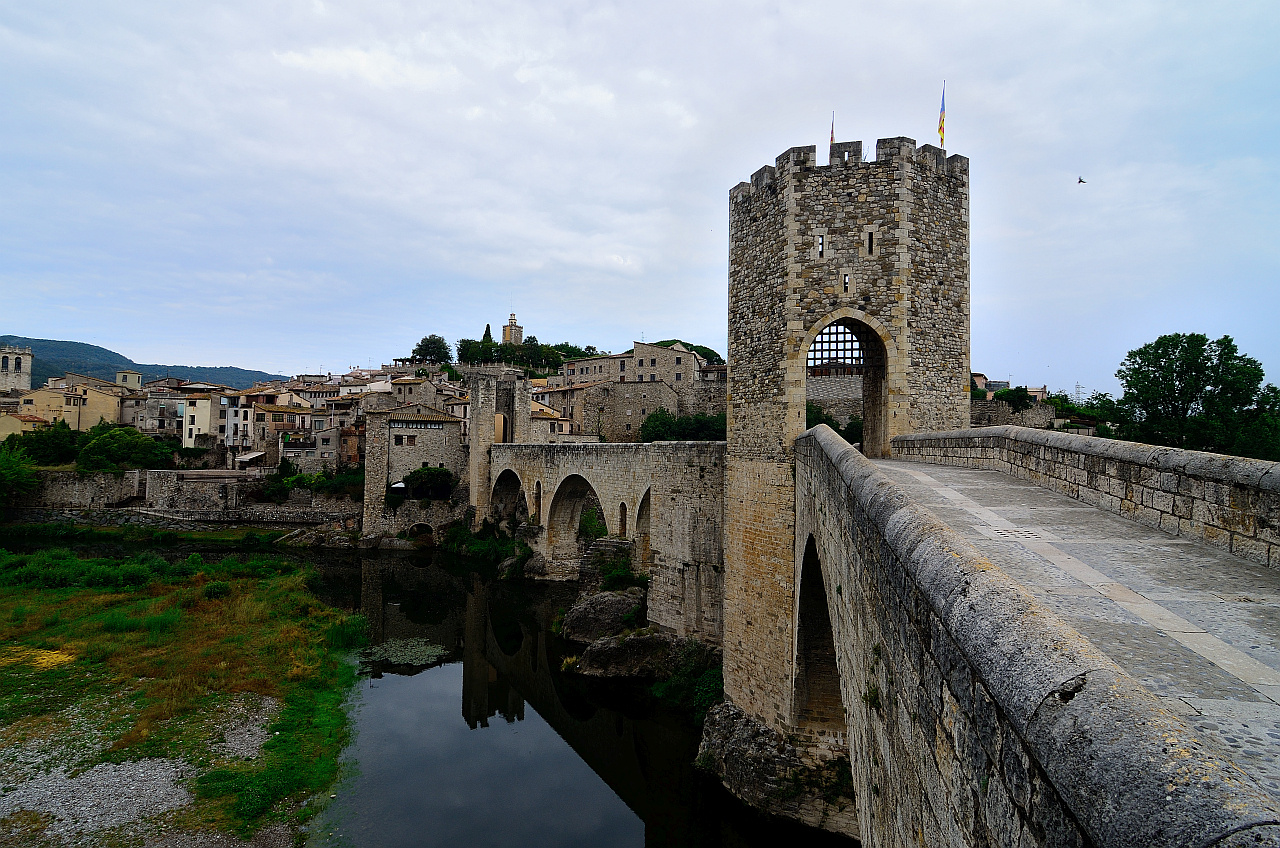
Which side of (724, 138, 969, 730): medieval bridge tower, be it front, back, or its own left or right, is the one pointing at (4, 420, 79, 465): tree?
right

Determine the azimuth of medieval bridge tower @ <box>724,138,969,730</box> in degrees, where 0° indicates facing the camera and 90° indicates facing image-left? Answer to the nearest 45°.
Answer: approximately 0°

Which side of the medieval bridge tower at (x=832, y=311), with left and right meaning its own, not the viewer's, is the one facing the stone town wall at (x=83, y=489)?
right

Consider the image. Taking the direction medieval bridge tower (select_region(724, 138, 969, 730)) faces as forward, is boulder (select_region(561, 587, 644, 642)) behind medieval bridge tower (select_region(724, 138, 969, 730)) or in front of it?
behind

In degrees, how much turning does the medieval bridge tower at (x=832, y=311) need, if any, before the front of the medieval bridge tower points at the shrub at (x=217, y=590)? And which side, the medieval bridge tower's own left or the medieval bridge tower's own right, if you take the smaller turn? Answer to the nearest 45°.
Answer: approximately 90° to the medieval bridge tower's own right

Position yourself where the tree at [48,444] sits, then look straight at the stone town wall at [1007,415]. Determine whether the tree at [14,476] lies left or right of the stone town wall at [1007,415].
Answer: right

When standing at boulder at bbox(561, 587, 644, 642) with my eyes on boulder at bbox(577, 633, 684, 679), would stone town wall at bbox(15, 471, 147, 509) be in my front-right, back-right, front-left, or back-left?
back-right
